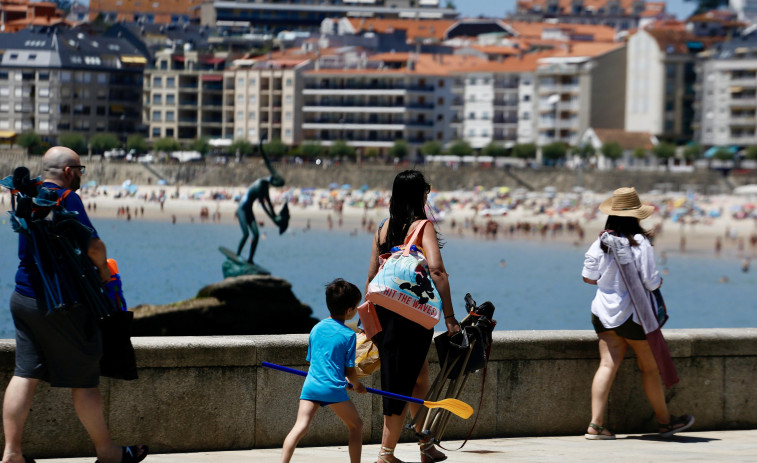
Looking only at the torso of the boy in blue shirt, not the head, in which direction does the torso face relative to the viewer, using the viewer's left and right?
facing away from the viewer and to the right of the viewer

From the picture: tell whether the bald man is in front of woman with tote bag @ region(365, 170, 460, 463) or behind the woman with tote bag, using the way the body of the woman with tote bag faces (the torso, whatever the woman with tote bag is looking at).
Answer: behind

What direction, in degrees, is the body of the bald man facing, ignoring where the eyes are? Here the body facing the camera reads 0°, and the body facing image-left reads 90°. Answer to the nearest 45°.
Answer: approximately 270°

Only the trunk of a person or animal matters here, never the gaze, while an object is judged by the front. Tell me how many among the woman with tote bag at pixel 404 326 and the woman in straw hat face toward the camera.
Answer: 0

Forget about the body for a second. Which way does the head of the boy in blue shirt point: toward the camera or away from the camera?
away from the camera

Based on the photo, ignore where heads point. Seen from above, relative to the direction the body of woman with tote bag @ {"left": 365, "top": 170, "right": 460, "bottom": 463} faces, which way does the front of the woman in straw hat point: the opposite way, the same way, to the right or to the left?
the same way

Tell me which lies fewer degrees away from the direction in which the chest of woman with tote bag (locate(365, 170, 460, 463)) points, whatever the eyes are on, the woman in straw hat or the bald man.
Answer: the woman in straw hat

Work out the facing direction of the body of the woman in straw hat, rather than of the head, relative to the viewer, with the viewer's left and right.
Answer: facing away from the viewer and to the right of the viewer

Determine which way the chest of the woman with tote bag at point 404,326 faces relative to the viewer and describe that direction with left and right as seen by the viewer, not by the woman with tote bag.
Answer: facing away from the viewer and to the right of the viewer
